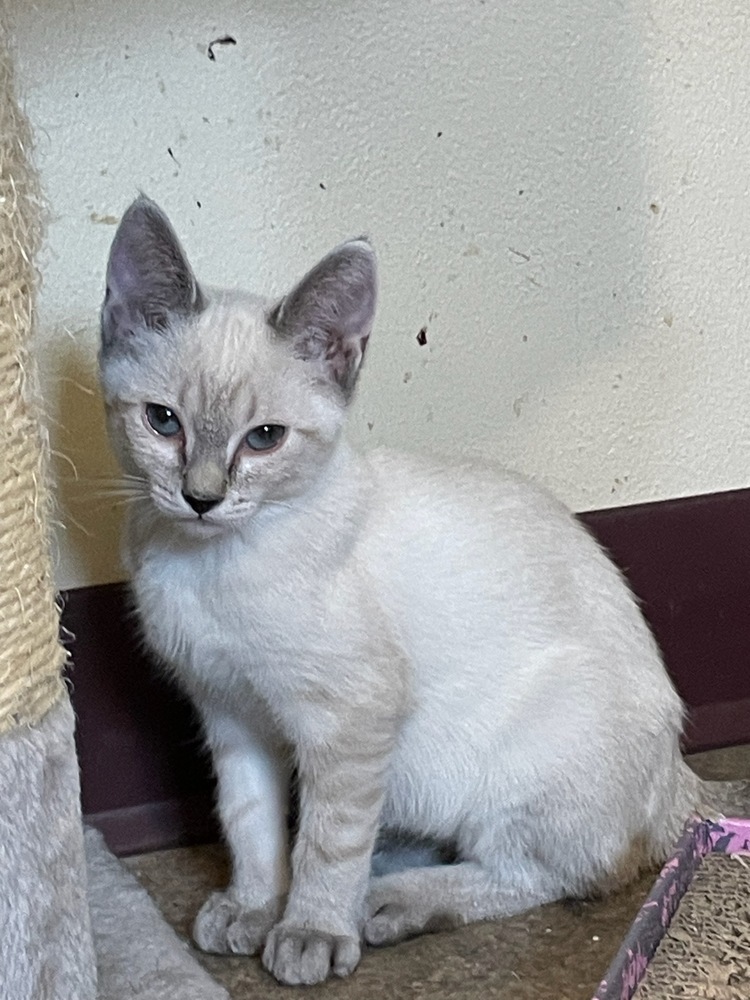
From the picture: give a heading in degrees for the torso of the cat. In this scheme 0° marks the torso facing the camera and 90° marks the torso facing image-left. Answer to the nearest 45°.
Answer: approximately 45°
